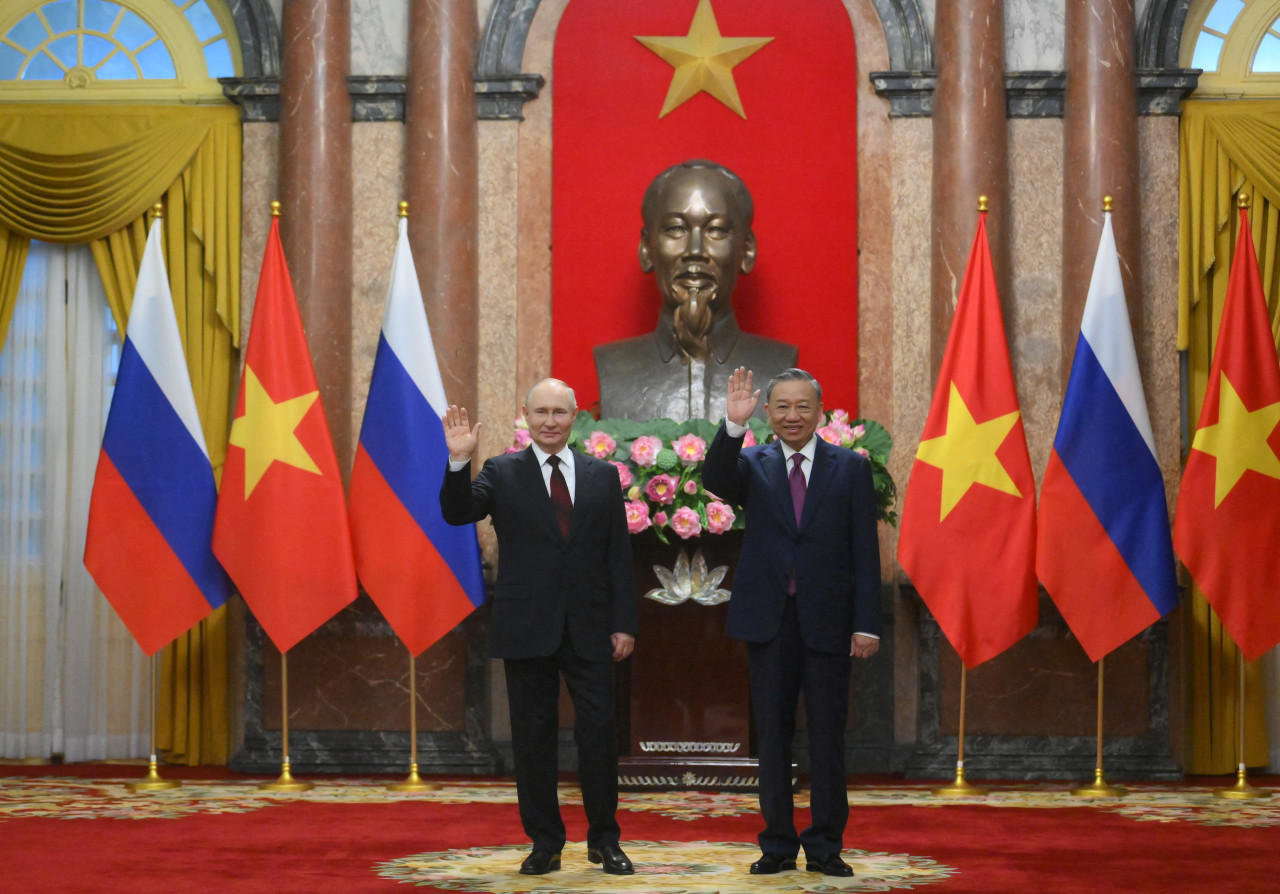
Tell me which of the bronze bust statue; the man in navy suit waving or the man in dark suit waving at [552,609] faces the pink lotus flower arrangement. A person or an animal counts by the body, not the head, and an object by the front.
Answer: the bronze bust statue

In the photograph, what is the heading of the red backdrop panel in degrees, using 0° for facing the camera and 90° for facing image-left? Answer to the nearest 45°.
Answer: approximately 0°

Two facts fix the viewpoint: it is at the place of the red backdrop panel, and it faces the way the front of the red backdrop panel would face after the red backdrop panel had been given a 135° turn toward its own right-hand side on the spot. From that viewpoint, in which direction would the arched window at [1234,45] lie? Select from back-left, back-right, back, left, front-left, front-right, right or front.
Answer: back-right

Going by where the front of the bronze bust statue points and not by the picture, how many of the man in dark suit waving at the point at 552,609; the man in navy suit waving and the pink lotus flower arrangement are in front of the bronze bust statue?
3

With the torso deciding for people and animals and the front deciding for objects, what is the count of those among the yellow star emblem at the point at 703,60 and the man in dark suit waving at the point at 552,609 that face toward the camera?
2

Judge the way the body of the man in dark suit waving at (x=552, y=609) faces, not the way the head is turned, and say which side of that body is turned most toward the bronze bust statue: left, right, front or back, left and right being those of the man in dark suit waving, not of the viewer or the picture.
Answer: back
